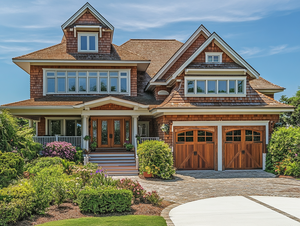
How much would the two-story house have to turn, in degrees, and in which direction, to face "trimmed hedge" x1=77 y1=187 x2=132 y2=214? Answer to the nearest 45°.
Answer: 0° — it already faces it

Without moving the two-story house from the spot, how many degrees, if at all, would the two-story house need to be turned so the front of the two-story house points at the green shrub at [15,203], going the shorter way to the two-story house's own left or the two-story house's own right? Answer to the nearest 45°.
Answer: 0° — it already faces it

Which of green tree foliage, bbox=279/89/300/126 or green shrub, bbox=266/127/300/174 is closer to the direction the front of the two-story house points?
the green shrub

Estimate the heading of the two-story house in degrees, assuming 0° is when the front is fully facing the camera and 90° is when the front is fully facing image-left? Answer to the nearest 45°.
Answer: approximately 0°

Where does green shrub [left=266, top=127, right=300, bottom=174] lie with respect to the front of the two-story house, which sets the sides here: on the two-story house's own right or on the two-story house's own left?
on the two-story house's own left

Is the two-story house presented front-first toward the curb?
yes

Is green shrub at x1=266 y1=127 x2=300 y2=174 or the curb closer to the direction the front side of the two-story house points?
the curb

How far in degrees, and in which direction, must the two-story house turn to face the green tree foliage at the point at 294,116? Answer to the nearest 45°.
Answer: approximately 135° to its left
